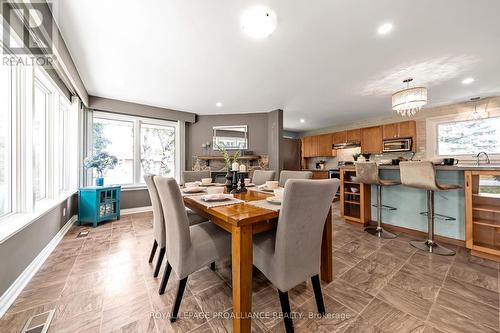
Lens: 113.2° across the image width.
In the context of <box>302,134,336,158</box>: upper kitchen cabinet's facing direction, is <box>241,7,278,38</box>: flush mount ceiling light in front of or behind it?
in front

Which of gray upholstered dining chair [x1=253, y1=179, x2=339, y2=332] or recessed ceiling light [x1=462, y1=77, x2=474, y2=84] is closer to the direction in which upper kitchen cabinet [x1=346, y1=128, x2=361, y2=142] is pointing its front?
the gray upholstered dining chair

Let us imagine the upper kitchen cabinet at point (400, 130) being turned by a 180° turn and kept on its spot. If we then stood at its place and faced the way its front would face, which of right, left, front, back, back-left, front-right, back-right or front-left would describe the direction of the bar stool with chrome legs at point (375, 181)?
back-right

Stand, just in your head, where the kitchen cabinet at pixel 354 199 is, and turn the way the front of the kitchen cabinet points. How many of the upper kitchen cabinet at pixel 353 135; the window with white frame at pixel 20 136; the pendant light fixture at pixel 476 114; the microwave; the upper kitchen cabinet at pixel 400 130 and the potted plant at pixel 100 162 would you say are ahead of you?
2

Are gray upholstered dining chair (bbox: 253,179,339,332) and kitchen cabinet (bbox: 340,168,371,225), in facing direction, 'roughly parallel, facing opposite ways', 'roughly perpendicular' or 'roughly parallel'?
roughly perpendicular

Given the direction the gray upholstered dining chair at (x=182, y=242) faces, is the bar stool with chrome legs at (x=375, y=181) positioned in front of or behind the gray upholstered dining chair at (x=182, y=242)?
in front

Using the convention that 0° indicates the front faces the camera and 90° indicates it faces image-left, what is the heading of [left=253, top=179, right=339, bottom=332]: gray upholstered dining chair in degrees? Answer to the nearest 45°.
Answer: approximately 135°

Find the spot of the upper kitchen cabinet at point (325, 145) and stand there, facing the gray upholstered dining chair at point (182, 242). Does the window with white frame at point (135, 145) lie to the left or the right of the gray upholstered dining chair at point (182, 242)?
right

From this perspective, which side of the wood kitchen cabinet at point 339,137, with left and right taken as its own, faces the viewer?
front

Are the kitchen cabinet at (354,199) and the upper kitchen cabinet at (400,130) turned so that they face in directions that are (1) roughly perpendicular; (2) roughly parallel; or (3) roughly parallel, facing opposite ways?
roughly parallel

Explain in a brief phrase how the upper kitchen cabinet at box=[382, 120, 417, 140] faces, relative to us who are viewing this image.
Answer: facing the viewer and to the left of the viewer

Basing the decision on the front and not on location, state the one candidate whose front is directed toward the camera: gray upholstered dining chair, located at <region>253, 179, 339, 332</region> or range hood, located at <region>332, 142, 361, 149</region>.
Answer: the range hood

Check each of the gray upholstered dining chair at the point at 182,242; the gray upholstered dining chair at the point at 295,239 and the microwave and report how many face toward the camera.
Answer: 1

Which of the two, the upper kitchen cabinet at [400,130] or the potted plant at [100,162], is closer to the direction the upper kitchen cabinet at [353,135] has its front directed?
the potted plant
